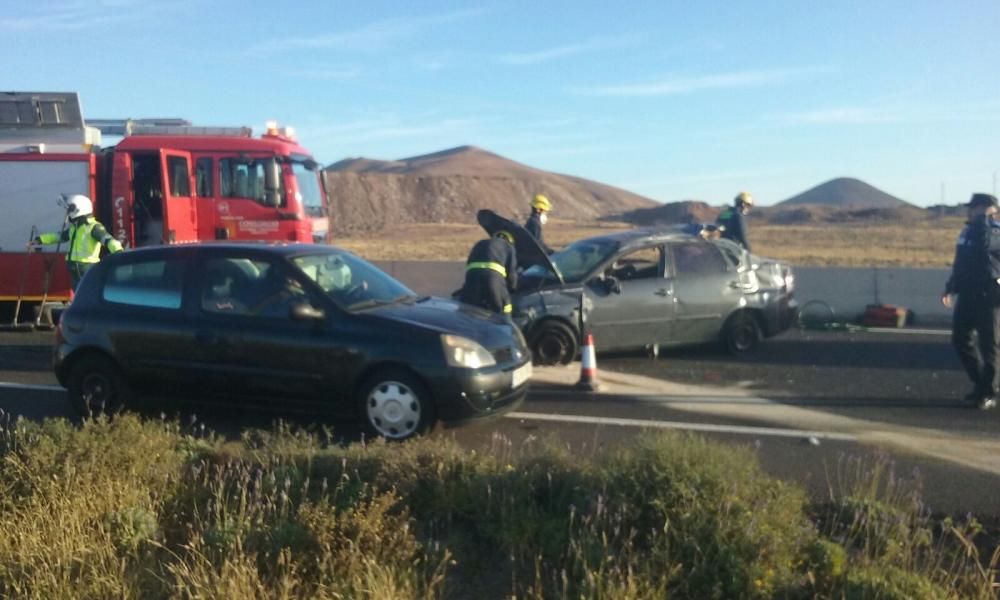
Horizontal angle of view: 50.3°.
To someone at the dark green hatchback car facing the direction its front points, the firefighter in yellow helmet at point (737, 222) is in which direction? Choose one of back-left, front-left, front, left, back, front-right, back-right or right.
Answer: left

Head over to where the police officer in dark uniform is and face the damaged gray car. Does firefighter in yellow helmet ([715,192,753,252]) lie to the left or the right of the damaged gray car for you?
right

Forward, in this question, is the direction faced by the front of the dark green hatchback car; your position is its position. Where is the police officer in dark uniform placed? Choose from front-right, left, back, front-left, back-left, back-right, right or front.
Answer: front-left

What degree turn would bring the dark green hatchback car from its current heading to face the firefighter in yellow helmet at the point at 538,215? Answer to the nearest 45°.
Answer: approximately 90° to its left

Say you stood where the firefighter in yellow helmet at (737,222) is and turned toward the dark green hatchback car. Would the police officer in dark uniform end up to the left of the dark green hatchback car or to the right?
left

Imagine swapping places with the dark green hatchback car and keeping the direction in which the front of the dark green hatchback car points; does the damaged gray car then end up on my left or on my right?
on my left

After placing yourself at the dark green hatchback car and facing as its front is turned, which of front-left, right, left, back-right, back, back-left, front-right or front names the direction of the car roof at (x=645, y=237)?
left

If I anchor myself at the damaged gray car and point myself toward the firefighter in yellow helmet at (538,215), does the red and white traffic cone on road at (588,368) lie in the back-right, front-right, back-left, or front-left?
back-left

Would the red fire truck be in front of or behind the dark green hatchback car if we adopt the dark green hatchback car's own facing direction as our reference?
behind

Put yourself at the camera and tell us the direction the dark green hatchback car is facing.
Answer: facing the viewer and to the right of the viewer

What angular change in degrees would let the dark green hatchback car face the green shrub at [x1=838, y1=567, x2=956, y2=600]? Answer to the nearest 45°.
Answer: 0° — it already faces it

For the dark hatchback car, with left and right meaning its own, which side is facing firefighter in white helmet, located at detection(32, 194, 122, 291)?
back

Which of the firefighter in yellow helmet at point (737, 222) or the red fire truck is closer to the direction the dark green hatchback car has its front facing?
the firefighter in yellow helmet
